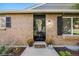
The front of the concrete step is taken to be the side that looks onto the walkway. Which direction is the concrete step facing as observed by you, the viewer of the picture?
facing the viewer

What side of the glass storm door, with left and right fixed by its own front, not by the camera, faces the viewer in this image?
front

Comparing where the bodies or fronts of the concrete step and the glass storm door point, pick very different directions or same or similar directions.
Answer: same or similar directions

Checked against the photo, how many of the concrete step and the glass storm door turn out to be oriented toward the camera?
2
